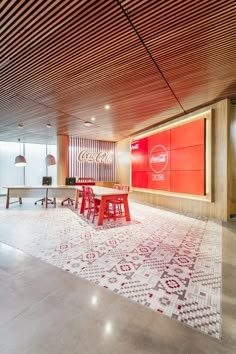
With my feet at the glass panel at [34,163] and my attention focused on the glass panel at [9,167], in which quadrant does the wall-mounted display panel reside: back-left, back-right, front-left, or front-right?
back-left

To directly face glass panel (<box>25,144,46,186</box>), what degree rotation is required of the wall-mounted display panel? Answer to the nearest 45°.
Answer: approximately 45° to its right

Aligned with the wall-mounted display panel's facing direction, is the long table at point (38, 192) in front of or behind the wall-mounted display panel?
in front

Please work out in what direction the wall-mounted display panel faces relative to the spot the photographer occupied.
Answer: facing the viewer and to the left of the viewer

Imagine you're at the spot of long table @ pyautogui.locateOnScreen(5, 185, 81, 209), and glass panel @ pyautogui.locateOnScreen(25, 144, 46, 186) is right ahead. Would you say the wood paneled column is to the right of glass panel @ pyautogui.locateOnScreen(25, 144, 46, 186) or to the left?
right

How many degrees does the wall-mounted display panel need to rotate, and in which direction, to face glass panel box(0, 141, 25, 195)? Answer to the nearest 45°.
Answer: approximately 45° to its right
